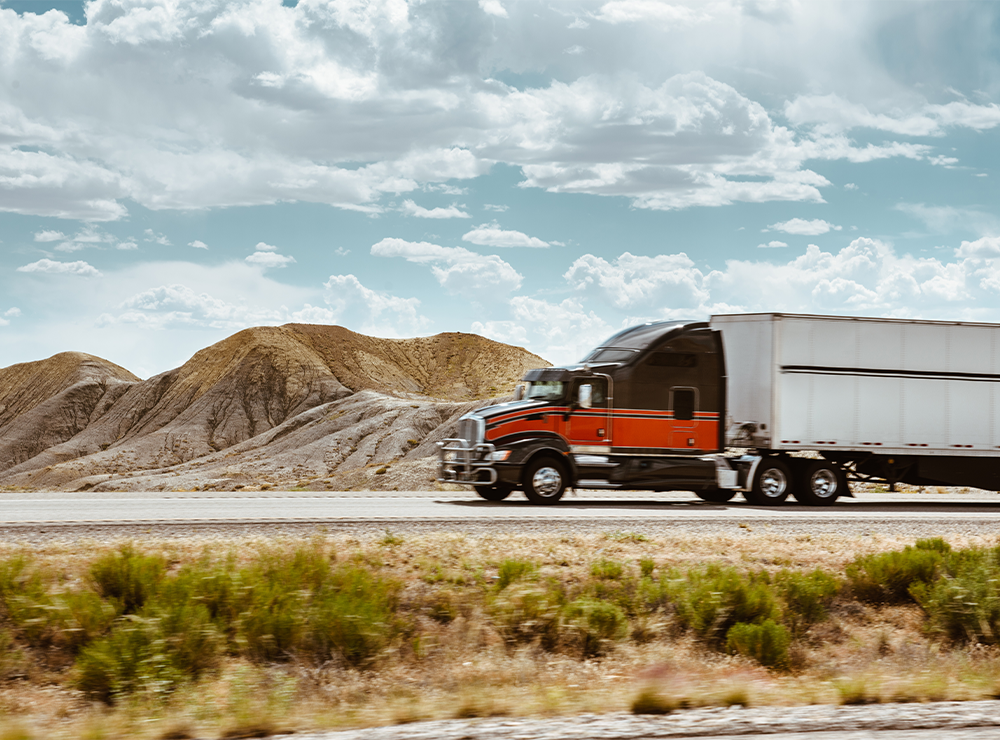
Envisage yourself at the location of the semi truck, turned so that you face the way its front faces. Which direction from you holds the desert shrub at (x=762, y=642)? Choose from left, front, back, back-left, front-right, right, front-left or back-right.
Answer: front-left

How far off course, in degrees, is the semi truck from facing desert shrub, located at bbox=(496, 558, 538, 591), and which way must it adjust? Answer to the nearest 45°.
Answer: approximately 45° to its left

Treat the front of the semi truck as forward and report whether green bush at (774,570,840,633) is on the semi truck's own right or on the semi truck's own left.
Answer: on the semi truck's own left

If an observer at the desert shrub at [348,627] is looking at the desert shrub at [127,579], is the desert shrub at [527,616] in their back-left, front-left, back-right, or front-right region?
back-right

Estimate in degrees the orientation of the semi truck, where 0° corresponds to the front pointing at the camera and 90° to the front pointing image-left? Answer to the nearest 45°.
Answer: approximately 45°

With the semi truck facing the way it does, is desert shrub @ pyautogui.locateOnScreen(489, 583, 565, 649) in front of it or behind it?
in front

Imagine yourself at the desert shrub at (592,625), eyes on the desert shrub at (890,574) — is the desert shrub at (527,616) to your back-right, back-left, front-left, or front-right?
back-left

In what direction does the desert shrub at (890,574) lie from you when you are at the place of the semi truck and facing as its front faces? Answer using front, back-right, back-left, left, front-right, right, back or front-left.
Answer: front-left

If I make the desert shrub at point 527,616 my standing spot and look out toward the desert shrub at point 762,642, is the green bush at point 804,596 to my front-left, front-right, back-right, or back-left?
front-left
